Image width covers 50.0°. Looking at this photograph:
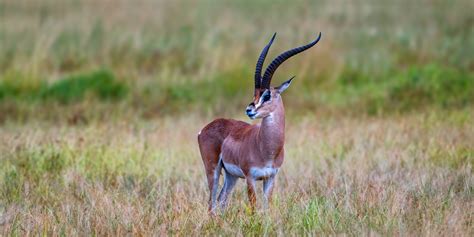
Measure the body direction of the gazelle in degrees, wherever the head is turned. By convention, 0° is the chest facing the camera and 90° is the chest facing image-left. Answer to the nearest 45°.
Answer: approximately 315°
